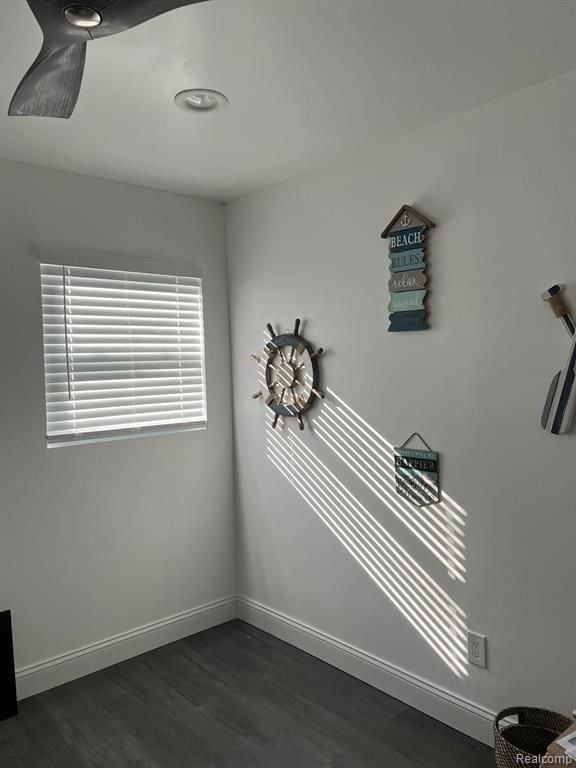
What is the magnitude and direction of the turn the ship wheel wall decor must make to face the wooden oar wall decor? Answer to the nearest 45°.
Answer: approximately 90° to its left

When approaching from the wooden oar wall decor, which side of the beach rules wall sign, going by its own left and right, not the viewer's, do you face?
left

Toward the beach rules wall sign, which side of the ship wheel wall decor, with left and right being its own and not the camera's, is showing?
left

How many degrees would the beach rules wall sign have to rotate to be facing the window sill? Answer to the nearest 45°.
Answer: approximately 45° to its right

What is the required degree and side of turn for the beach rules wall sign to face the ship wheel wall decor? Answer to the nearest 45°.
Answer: approximately 90° to its right

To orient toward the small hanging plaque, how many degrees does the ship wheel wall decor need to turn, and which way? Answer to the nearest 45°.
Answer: approximately 90° to its left

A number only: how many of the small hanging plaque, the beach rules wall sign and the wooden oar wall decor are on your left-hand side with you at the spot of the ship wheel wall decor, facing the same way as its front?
3

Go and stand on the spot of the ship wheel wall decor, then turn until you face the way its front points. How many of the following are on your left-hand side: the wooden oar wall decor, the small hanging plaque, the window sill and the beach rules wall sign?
3

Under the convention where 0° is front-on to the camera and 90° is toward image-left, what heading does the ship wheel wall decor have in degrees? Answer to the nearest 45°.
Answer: approximately 45°
